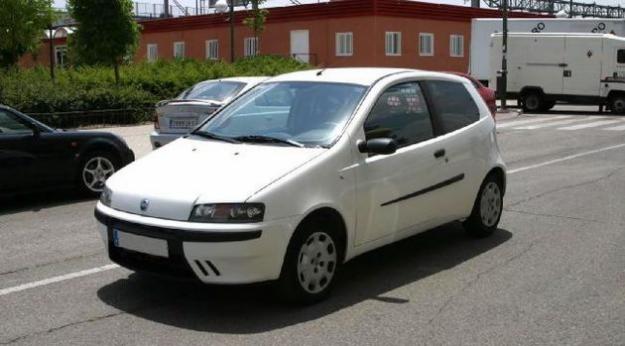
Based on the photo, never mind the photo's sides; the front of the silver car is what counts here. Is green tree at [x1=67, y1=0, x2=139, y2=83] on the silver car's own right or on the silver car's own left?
on the silver car's own left

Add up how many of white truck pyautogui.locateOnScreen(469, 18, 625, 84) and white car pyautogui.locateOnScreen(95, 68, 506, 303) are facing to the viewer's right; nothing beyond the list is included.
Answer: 1

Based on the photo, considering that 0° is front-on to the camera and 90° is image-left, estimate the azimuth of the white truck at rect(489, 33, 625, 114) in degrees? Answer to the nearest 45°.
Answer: approximately 270°

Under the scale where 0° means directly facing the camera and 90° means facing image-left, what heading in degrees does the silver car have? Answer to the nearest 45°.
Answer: approximately 225°

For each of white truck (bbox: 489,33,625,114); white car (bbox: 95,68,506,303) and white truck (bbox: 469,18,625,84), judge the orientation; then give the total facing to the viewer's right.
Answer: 2

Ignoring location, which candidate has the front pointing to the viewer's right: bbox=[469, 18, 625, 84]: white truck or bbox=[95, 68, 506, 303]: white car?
the white truck

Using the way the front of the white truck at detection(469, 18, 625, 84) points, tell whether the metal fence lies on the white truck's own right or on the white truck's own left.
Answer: on the white truck's own right

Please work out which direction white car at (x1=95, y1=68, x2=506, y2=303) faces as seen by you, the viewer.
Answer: facing the viewer and to the left of the viewer

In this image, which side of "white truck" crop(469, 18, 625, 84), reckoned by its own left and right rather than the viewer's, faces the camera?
right

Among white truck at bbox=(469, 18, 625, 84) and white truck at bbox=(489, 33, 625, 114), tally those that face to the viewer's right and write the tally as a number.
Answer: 2
